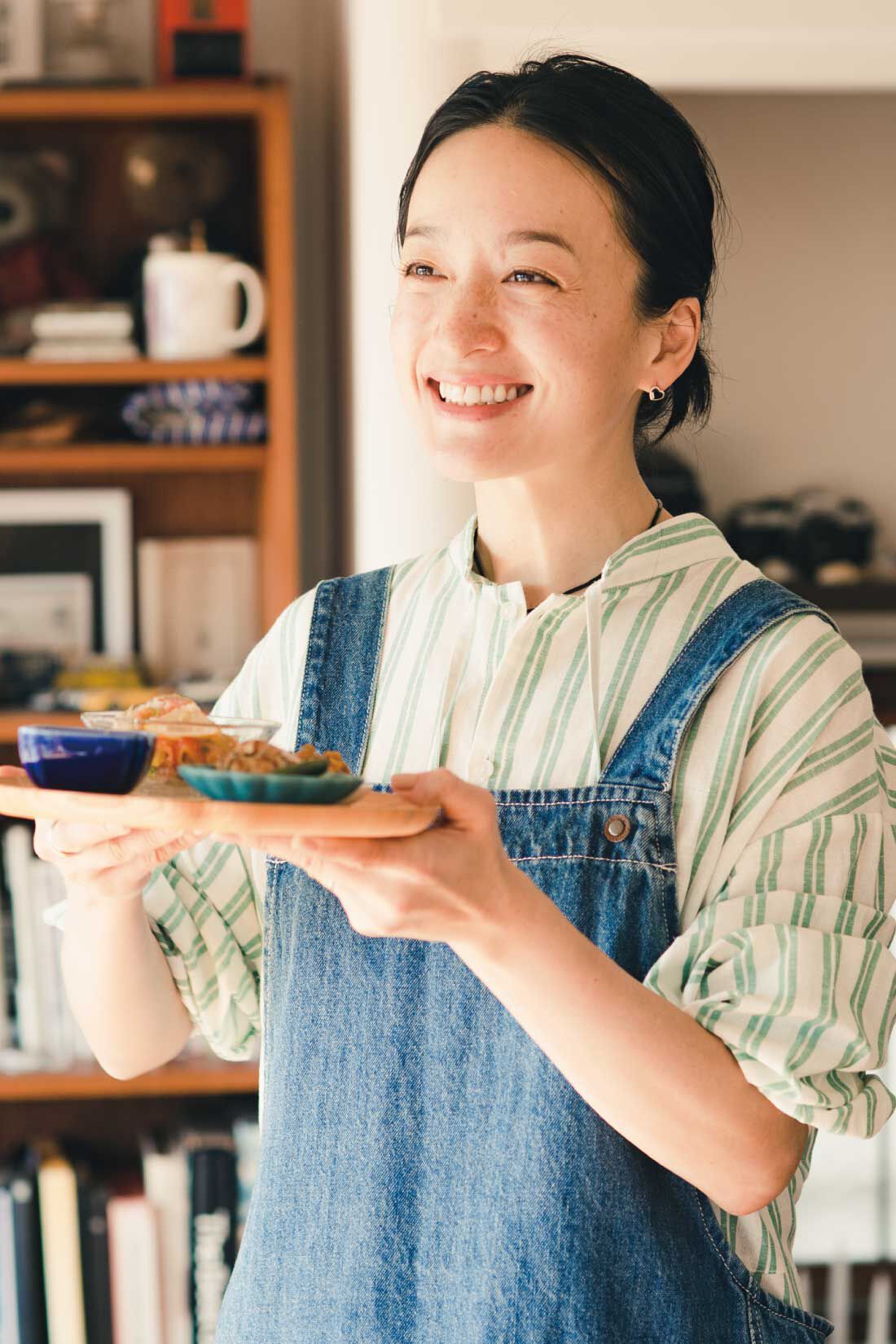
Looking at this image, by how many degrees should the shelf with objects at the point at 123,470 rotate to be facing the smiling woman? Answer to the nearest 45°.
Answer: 0° — it already faces them

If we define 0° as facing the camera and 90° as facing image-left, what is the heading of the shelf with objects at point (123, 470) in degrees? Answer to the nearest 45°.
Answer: approximately 0°

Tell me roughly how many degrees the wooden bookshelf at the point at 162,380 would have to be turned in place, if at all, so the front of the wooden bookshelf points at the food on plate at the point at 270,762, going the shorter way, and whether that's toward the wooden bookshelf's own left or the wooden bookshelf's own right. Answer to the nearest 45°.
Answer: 0° — it already faces it

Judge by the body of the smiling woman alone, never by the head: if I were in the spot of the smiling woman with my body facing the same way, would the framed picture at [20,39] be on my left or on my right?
on my right
